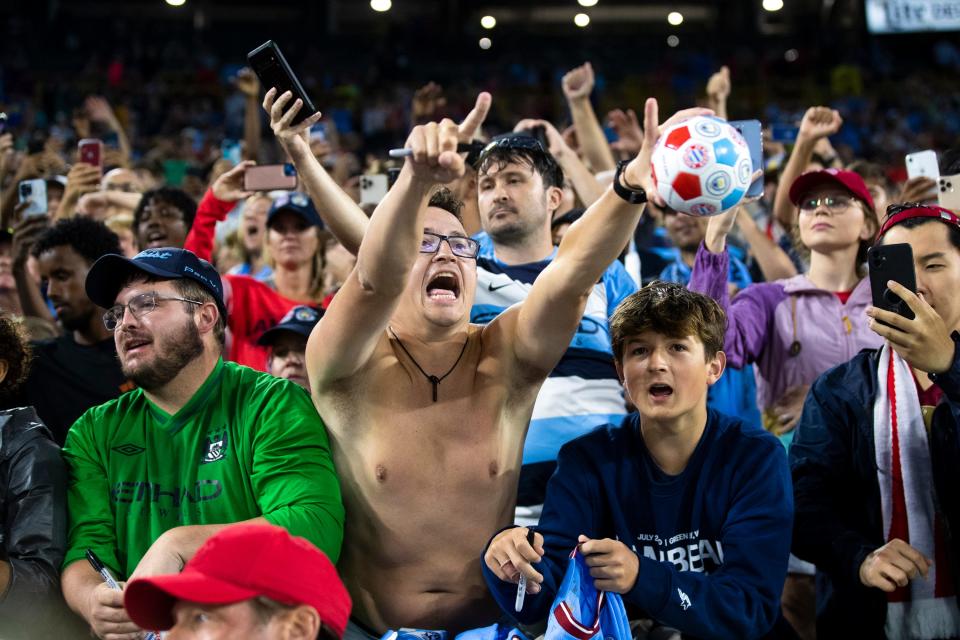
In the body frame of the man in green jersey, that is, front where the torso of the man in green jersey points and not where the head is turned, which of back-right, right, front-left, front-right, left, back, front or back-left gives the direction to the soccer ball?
left

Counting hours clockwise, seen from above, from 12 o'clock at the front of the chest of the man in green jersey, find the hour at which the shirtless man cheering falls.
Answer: The shirtless man cheering is roughly at 8 o'clock from the man in green jersey.

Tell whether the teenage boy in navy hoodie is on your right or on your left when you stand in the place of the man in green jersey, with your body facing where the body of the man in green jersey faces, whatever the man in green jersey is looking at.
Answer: on your left

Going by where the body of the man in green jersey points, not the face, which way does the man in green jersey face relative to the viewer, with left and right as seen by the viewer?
facing the viewer and to the left of the viewer

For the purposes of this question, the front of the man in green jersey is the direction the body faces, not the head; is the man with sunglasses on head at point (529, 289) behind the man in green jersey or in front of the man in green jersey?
behind

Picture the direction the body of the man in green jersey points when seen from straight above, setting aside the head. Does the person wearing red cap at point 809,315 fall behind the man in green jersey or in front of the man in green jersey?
behind
